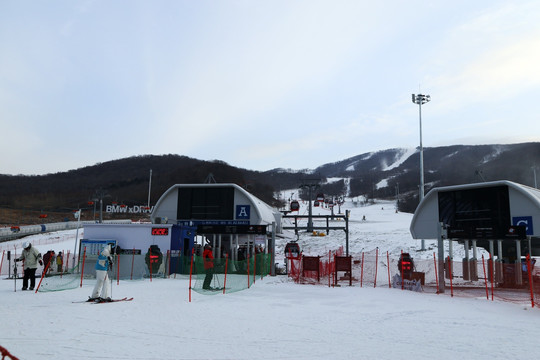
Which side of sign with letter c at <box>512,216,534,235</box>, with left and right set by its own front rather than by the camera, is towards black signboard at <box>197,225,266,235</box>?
right

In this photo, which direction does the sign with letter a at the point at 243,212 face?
toward the camera

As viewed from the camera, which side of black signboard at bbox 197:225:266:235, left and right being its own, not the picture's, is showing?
front

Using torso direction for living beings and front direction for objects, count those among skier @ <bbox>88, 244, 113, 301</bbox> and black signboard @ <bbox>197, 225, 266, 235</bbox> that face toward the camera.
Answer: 1

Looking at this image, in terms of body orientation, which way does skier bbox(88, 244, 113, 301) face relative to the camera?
to the viewer's right

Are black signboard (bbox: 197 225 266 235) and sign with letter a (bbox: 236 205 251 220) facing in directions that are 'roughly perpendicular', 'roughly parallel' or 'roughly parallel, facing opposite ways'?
roughly parallel

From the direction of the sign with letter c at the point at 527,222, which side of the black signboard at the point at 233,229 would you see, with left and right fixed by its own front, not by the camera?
left

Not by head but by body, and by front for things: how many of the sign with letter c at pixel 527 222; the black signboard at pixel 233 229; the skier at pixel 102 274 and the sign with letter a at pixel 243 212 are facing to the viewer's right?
1

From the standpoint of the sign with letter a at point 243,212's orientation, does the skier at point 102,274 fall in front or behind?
in front

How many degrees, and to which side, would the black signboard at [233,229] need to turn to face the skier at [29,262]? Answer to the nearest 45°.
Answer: approximately 45° to its right

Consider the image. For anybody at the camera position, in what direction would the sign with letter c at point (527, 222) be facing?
facing the viewer
